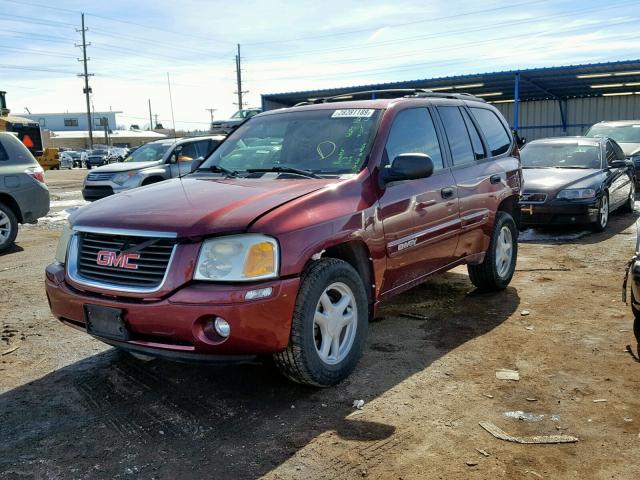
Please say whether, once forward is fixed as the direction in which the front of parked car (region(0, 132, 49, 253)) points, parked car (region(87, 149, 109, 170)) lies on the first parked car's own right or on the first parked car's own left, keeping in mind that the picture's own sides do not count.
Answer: on the first parked car's own right

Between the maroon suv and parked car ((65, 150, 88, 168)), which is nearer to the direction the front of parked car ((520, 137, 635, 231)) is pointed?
the maroon suv

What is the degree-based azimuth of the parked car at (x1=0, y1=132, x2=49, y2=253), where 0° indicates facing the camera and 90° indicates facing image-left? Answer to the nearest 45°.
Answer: approximately 90°

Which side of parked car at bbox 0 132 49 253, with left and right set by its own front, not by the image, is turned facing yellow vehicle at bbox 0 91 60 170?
right

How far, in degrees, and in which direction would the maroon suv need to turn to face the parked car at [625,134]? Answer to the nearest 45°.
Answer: approximately 180°

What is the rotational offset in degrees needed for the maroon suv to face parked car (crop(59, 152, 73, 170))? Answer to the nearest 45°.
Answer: approximately 135° to its right

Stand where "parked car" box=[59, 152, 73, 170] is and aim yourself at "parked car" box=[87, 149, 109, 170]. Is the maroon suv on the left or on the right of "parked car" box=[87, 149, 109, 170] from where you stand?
right

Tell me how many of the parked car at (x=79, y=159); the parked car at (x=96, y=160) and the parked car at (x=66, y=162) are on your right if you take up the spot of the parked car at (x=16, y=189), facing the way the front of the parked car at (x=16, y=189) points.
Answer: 3
